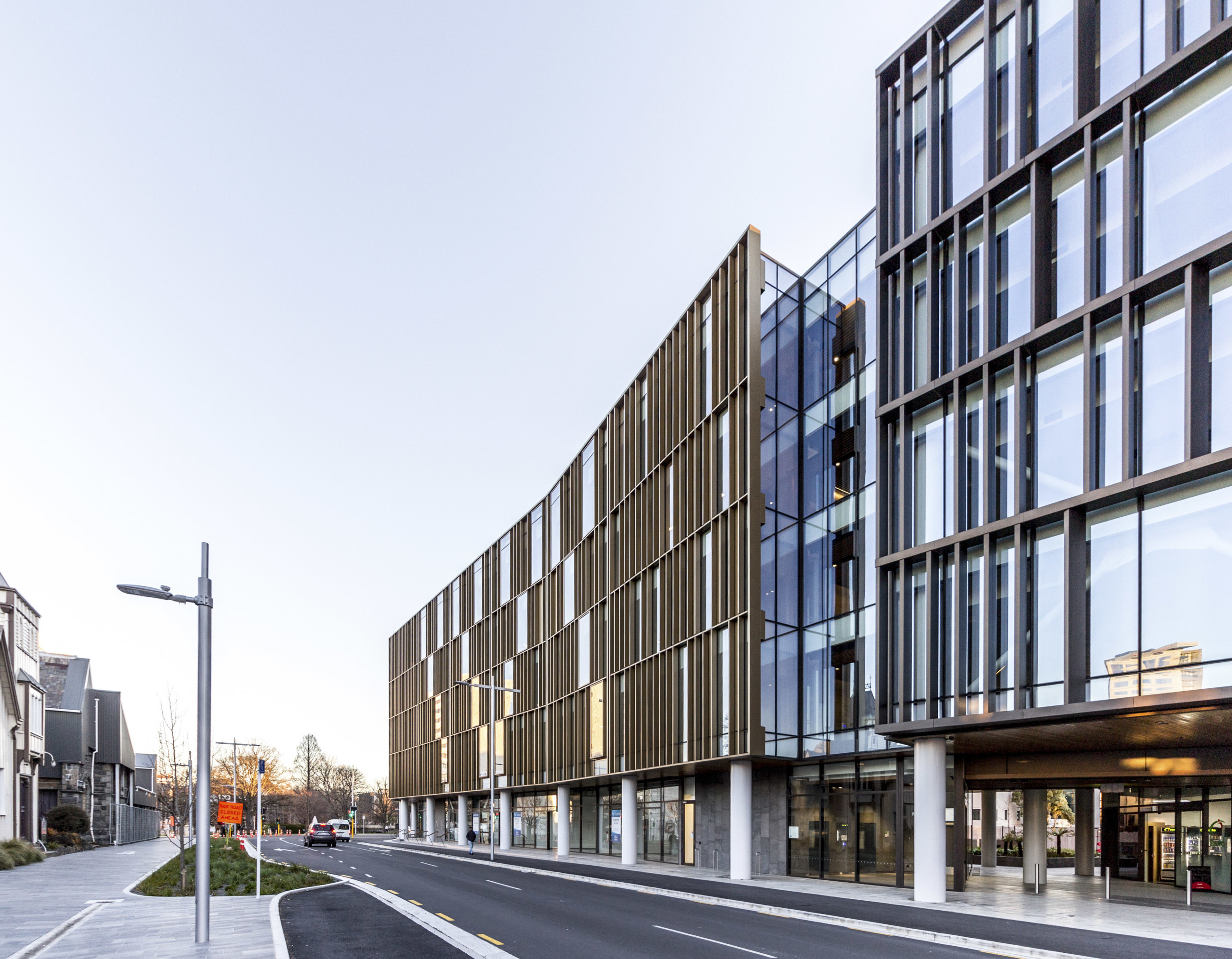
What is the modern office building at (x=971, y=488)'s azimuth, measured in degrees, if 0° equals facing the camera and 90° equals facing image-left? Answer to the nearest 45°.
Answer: approximately 45°

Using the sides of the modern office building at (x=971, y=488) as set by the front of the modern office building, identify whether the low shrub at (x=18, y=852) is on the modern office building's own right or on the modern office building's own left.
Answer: on the modern office building's own right

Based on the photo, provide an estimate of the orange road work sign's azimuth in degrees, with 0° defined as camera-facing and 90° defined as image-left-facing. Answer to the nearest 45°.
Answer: approximately 0°

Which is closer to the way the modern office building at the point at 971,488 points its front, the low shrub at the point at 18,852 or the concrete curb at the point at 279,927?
the concrete curb

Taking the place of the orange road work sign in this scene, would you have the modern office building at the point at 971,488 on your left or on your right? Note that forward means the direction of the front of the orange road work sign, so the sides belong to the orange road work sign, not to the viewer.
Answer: on your left
